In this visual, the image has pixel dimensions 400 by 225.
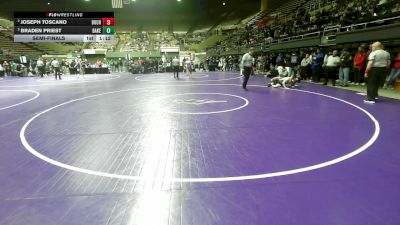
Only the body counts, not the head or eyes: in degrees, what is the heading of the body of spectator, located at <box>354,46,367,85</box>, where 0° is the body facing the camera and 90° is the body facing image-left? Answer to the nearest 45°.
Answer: approximately 45°

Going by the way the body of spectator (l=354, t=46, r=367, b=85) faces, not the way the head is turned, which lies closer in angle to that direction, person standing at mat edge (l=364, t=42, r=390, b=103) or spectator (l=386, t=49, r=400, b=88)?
the person standing at mat edge

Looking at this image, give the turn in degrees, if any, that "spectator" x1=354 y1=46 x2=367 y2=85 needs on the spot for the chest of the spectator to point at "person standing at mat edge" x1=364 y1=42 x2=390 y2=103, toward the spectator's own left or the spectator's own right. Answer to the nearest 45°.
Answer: approximately 45° to the spectator's own left

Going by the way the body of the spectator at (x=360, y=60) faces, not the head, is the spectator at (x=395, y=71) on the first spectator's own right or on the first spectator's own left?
on the first spectator's own left
